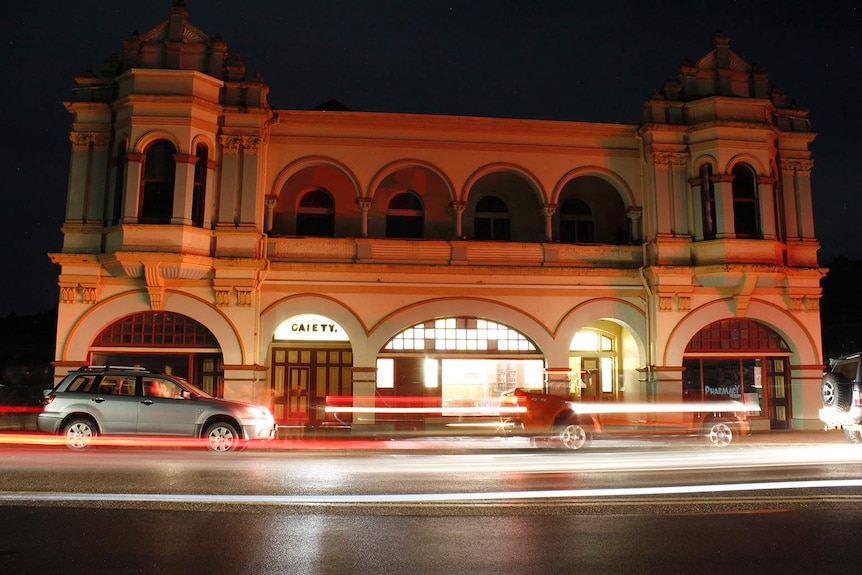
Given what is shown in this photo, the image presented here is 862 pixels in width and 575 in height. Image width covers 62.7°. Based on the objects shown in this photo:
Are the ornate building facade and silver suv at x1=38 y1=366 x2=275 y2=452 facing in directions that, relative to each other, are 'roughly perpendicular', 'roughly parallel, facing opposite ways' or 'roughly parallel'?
roughly perpendicular

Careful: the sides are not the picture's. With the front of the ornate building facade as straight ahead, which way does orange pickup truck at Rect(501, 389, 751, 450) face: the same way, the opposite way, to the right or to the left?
to the left

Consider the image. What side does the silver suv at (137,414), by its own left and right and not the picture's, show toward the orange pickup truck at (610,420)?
front

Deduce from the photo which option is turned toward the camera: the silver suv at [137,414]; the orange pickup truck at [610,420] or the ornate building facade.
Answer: the ornate building facade

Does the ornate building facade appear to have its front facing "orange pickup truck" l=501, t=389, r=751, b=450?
no

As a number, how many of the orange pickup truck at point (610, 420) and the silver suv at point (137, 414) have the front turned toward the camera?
0

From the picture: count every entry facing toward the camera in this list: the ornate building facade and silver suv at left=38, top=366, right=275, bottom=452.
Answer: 1

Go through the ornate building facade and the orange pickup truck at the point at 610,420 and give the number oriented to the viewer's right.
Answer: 1

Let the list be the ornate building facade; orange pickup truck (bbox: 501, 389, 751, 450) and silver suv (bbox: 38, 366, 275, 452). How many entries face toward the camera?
1

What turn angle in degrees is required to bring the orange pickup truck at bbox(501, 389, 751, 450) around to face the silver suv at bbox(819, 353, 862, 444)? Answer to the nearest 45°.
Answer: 0° — it already faces it

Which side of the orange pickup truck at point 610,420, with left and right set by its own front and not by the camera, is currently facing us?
right

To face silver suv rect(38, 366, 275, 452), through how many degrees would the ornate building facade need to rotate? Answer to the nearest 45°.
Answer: approximately 45° to its right

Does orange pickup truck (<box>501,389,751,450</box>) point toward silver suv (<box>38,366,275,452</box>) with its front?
no

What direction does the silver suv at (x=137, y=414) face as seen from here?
to the viewer's right

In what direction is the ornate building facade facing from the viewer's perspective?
toward the camera
